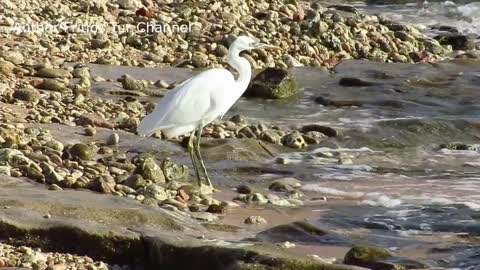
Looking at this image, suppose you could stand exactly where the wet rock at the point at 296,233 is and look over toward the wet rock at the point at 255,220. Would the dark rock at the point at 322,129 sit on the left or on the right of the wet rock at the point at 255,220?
right

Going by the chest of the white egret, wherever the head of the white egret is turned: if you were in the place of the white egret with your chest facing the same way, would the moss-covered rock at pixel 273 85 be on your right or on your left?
on your left

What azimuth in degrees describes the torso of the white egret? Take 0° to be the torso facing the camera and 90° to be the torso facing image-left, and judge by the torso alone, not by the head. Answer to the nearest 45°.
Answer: approximately 270°

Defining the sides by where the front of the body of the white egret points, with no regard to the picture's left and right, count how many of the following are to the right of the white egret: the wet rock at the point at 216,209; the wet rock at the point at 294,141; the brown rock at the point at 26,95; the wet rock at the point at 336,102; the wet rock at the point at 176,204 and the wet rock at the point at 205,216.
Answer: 3

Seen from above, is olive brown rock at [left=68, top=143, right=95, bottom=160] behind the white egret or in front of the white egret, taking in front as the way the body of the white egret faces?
behind

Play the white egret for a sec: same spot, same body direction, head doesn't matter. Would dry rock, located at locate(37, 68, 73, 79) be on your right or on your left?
on your left

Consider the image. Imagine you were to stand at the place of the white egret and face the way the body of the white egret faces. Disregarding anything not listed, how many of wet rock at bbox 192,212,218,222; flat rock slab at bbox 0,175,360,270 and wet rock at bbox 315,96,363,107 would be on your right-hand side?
2

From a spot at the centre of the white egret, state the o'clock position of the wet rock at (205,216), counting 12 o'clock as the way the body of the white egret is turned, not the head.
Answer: The wet rock is roughly at 3 o'clock from the white egret.

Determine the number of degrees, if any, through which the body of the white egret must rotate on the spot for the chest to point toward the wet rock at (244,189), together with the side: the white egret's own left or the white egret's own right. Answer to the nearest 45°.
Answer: approximately 45° to the white egret's own right

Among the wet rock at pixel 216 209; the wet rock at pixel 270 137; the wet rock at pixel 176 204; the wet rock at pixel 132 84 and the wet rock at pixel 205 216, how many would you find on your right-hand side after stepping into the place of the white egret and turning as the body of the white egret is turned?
3

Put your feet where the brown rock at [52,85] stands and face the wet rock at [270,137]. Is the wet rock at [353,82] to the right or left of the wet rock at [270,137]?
left

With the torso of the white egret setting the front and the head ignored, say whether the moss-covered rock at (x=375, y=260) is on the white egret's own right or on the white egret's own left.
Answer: on the white egret's own right
